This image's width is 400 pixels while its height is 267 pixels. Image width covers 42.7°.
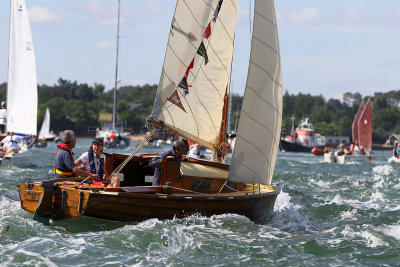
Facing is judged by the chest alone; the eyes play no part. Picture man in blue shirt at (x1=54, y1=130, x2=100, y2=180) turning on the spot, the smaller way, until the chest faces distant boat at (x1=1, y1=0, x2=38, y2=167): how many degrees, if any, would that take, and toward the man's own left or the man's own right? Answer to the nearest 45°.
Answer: approximately 45° to the man's own left

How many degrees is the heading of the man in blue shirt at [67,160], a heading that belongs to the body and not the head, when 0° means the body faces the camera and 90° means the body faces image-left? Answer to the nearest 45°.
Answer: approximately 225°

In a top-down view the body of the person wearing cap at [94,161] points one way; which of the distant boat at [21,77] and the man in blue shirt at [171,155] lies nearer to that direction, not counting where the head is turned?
the man in blue shirt

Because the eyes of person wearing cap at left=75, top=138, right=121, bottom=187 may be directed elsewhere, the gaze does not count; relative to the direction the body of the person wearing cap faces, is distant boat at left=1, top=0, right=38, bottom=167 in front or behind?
behind

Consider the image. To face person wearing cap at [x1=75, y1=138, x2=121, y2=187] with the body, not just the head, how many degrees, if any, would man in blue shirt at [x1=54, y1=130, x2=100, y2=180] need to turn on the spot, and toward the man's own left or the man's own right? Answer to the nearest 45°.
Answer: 0° — they already face them

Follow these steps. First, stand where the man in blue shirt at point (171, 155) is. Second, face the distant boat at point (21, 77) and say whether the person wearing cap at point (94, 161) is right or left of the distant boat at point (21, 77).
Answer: left
